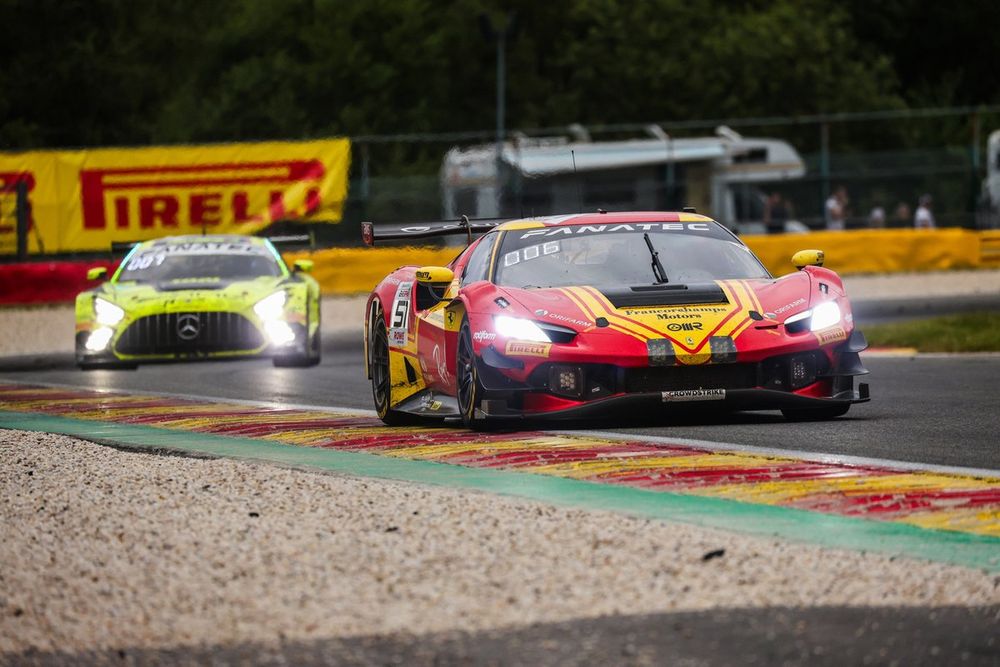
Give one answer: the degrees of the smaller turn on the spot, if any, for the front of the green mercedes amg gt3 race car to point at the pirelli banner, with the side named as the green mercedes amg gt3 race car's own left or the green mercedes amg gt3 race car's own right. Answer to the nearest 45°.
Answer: approximately 180°

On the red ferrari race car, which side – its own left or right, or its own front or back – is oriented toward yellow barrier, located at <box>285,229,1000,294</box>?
back

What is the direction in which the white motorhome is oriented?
to the viewer's right

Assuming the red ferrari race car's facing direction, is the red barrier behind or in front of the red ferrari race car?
behind

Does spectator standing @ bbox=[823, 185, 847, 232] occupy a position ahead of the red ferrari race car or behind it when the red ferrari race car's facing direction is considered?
behind

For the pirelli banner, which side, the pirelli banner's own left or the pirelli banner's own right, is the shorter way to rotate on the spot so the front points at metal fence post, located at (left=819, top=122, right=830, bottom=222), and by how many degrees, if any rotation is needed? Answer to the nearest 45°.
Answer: approximately 90° to the pirelli banner's own left

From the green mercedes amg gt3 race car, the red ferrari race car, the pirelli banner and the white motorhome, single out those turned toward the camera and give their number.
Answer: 3

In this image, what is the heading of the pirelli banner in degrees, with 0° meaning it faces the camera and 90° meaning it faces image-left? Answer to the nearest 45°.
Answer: approximately 0°

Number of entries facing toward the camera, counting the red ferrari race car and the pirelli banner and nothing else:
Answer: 2
